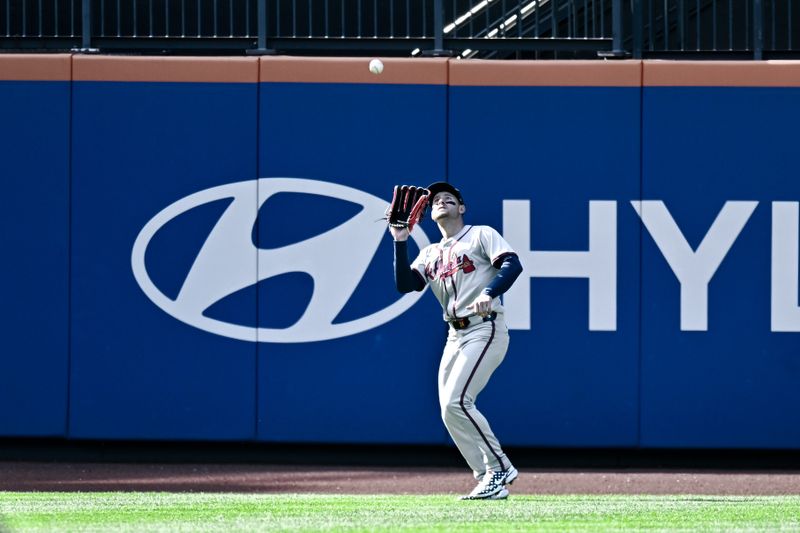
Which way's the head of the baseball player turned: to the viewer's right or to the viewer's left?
to the viewer's left

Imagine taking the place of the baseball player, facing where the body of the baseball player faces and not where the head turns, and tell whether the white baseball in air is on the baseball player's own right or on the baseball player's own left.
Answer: on the baseball player's own right

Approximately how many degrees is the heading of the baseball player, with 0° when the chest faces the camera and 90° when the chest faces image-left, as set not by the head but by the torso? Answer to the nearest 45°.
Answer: approximately 45°
